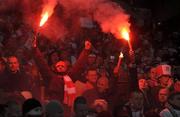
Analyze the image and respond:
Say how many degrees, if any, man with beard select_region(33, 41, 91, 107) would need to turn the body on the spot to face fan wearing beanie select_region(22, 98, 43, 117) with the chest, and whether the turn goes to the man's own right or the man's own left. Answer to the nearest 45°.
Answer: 0° — they already face them

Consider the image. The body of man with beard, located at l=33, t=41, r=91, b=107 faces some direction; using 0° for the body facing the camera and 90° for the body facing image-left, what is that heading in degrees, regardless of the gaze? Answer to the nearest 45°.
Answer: approximately 0°

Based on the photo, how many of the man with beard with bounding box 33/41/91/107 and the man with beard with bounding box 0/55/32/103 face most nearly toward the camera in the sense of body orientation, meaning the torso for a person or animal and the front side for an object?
2

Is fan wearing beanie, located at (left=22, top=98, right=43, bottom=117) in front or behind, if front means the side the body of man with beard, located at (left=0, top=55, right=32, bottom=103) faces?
in front

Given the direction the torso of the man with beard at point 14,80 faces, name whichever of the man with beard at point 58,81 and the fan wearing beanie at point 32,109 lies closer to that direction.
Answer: the fan wearing beanie

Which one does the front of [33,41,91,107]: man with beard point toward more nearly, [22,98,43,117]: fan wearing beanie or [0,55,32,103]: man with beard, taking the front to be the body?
the fan wearing beanie

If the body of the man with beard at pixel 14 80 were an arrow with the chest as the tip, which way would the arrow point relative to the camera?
toward the camera

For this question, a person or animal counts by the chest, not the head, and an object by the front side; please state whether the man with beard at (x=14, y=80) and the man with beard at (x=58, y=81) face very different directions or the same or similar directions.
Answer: same or similar directions

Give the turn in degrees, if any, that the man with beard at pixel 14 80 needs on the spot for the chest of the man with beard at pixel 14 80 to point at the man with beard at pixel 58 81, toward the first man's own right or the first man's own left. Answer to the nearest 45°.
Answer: approximately 90° to the first man's own left
